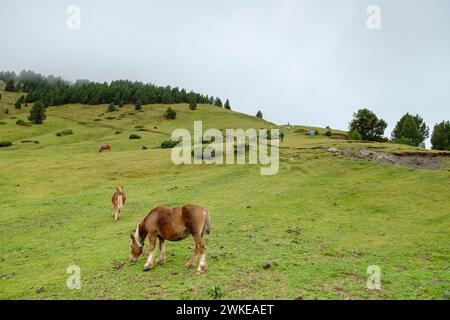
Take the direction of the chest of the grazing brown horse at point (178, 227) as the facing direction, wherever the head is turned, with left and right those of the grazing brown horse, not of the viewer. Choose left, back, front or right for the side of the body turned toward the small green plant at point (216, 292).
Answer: left

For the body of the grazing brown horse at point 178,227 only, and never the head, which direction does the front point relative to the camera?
to the viewer's left
